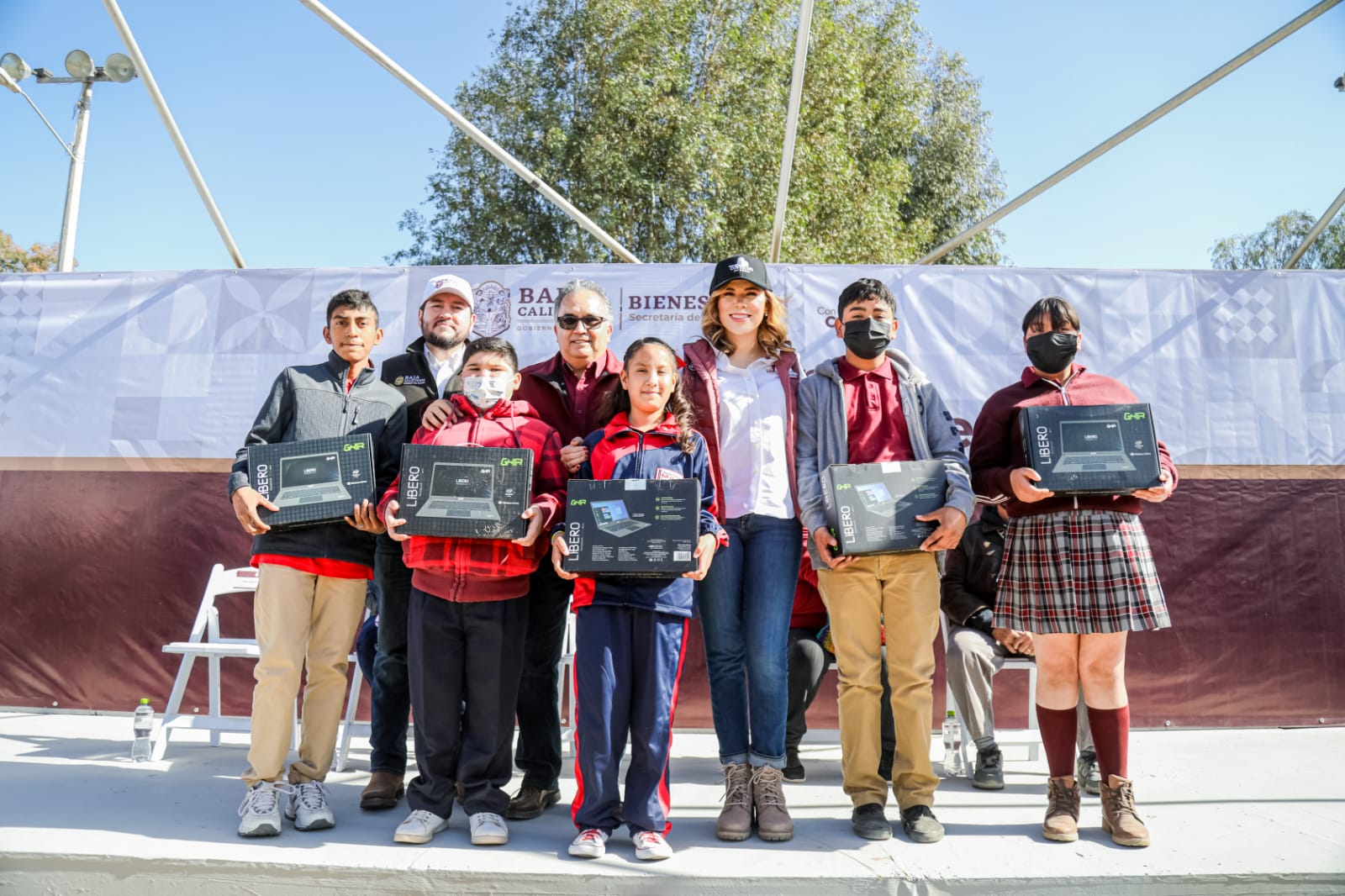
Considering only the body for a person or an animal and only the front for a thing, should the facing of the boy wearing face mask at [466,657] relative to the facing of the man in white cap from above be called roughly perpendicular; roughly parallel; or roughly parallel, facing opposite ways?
roughly parallel

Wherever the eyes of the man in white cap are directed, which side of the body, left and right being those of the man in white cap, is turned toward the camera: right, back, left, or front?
front

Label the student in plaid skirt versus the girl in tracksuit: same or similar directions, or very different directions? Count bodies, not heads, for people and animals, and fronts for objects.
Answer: same or similar directions

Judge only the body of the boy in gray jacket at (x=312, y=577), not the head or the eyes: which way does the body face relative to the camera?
toward the camera

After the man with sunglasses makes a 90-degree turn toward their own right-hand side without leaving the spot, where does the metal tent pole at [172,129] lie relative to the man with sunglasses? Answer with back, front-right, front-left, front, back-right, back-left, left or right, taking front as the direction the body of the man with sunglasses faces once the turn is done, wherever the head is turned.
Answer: front-right

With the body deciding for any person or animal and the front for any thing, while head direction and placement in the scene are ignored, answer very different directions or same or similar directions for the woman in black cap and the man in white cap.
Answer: same or similar directions

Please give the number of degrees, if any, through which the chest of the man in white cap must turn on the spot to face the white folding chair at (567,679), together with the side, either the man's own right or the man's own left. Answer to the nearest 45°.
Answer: approximately 135° to the man's own left

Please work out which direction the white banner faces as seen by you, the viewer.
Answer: facing the viewer

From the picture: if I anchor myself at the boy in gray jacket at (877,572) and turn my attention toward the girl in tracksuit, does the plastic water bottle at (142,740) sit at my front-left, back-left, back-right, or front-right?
front-right

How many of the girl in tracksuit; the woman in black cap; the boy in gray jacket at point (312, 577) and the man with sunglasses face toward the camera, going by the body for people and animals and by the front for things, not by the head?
4

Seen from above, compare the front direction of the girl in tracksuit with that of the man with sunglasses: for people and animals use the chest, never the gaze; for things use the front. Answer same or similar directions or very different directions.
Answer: same or similar directions
